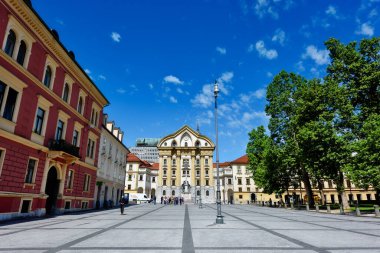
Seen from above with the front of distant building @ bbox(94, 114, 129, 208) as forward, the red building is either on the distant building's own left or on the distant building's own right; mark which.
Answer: on the distant building's own right

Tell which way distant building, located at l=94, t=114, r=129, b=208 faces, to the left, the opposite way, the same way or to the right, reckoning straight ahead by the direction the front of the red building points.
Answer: the same way

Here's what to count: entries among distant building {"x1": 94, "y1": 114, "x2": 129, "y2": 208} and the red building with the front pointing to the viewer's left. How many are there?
0

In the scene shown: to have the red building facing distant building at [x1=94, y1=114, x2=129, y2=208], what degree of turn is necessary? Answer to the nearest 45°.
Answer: approximately 90° to its left

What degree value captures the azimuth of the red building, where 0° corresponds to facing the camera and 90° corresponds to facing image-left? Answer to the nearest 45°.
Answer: approximately 315°

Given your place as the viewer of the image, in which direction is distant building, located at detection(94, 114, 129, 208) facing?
facing the viewer and to the right of the viewer
